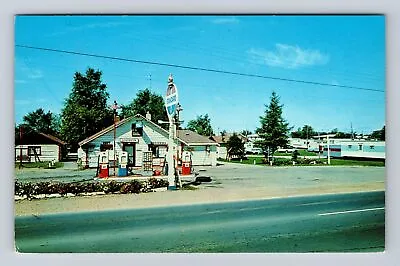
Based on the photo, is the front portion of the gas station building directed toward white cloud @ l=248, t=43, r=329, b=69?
no

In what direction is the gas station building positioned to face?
toward the camera

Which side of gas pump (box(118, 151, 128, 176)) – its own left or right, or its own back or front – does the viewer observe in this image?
front

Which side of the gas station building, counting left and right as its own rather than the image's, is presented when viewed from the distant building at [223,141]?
back

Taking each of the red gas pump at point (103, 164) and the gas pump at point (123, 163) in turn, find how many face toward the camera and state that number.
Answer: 2

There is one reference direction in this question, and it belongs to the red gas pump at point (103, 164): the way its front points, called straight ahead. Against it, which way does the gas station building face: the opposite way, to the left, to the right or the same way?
the same way

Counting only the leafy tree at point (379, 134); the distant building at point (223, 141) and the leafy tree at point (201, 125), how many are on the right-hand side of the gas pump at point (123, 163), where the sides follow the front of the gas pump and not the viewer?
0

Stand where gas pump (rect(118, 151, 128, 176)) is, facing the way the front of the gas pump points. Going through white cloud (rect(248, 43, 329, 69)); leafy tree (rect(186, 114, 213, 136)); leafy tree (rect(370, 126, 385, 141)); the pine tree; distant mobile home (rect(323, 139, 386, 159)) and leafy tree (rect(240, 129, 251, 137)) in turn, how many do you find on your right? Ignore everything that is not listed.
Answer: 0

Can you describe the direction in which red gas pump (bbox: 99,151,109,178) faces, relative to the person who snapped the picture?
facing the viewer

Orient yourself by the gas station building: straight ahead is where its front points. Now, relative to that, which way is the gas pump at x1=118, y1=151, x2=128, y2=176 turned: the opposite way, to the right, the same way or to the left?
the same way
